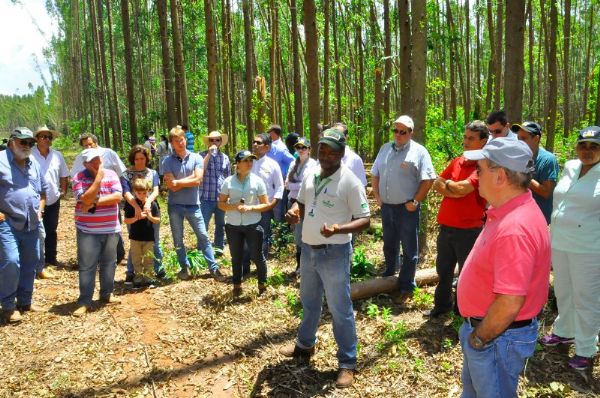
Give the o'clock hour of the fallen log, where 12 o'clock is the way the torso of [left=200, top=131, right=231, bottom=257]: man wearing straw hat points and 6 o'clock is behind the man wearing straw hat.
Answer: The fallen log is roughly at 11 o'clock from the man wearing straw hat.

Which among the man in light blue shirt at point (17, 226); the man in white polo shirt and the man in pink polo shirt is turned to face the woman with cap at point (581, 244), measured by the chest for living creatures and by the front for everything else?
the man in light blue shirt

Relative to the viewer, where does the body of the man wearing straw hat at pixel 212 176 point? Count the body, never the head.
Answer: toward the camera

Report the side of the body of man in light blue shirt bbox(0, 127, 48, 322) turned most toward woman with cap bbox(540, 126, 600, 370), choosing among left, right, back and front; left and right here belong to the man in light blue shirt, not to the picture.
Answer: front

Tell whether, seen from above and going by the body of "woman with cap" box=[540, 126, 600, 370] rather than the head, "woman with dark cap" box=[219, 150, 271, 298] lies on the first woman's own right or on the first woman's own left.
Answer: on the first woman's own right

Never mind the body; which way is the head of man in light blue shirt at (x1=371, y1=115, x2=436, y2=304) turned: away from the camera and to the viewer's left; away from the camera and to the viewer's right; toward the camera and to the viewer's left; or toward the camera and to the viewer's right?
toward the camera and to the viewer's left

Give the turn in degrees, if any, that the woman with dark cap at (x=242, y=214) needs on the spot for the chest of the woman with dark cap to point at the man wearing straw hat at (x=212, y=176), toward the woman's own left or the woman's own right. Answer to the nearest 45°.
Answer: approximately 180°

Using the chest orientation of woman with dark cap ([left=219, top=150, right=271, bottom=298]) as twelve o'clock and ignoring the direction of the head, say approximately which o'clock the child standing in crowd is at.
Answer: The child standing in crowd is roughly at 4 o'clock from the woman with dark cap.

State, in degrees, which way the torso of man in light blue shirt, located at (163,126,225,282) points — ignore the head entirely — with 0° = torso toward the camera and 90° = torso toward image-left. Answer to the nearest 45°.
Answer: approximately 0°

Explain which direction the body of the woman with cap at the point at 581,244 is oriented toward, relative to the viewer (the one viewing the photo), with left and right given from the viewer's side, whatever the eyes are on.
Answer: facing the viewer and to the left of the viewer

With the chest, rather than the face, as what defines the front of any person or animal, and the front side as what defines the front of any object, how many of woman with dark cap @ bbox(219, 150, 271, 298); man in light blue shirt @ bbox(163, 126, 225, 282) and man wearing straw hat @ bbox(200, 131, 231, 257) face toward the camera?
3

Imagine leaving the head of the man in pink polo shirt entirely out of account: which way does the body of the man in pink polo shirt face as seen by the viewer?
to the viewer's left
